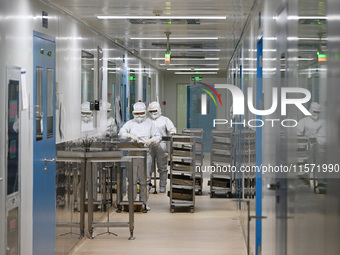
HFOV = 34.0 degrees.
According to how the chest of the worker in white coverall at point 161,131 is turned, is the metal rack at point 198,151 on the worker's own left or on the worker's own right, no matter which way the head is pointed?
on the worker's own left

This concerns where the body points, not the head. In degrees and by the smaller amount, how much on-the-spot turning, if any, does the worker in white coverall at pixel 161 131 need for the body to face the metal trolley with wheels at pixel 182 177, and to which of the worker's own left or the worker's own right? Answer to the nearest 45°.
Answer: approximately 45° to the worker's own left

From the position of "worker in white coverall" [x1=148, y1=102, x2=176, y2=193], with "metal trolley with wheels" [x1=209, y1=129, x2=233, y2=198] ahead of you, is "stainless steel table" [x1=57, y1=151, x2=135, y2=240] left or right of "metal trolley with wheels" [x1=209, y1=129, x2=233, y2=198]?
right

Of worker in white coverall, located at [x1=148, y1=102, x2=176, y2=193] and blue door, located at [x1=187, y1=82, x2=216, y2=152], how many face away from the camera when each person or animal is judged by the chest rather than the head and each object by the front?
0

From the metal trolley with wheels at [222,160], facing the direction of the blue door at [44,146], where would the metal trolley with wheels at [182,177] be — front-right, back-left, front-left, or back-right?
front-right

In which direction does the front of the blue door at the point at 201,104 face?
toward the camera

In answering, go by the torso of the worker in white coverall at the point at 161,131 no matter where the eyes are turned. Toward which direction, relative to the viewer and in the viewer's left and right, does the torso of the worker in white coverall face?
facing the viewer and to the left of the viewer

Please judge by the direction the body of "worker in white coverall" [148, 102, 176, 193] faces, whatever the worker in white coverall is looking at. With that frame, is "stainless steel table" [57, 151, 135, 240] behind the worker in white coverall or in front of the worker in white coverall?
in front
